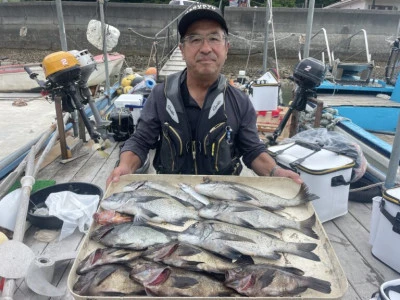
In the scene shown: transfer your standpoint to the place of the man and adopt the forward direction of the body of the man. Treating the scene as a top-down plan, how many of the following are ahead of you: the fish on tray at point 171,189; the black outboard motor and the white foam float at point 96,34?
1

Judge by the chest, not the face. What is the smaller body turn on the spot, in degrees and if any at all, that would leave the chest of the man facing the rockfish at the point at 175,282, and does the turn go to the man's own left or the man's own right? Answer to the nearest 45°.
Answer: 0° — they already face it

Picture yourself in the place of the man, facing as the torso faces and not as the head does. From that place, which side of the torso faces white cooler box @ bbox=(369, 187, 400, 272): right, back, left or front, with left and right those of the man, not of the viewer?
left

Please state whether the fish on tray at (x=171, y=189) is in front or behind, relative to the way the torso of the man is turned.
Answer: in front

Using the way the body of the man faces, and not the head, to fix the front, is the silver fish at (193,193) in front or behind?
in front

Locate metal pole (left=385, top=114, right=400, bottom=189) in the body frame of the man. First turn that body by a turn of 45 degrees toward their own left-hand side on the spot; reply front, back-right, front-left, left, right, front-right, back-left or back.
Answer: front-left

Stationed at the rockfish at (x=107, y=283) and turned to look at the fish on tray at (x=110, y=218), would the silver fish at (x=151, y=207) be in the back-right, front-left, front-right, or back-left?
front-right

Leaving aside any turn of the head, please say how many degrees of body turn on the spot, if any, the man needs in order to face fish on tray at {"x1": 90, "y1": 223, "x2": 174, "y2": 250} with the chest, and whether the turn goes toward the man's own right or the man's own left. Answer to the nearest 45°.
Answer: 0° — they already face it

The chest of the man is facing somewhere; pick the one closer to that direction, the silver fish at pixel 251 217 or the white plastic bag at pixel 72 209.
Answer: the silver fish

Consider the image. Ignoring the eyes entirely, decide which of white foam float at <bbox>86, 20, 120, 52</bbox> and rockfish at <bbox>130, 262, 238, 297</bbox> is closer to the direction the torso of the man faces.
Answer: the rockfish

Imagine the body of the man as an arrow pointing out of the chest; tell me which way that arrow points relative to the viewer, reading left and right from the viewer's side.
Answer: facing the viewer

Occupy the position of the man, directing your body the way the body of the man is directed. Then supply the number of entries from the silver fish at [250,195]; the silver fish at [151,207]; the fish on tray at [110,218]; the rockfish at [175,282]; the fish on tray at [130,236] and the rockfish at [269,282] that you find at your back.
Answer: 0

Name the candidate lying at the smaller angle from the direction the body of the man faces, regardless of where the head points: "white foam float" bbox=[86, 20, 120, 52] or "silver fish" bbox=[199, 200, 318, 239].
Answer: the silver fish

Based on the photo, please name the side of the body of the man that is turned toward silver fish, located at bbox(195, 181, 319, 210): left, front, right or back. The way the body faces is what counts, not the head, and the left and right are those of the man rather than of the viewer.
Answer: front

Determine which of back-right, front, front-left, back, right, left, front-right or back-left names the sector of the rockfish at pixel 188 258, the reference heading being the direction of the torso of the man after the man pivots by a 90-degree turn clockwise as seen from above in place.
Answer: left

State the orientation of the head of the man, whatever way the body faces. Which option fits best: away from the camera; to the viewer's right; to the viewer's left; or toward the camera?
toward the camera

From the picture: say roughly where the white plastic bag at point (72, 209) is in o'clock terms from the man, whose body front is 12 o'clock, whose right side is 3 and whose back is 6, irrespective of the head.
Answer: The white plastic bag is roughly at 3 o'clock from the man.

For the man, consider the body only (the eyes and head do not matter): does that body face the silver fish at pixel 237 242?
yes
